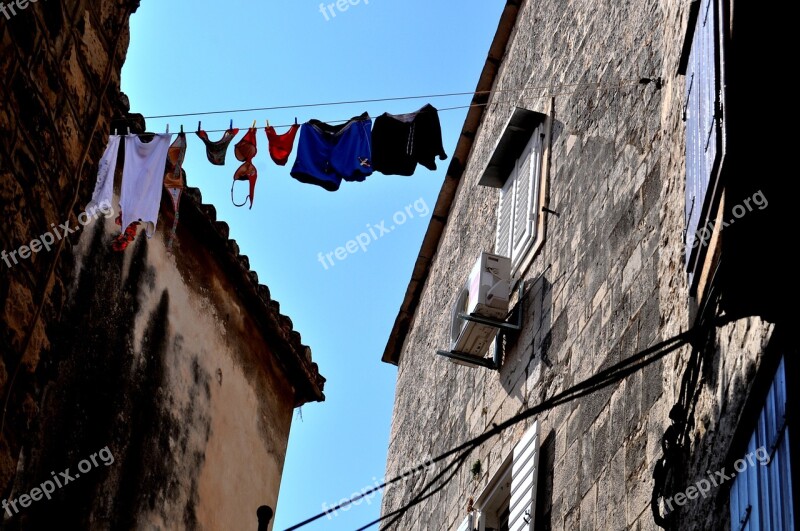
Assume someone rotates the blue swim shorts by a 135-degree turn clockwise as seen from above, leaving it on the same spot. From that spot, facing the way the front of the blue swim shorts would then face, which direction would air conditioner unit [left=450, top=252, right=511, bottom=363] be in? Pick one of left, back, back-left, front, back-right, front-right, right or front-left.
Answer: back-right

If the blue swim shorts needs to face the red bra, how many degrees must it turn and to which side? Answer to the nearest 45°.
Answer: approximately 90° to its right

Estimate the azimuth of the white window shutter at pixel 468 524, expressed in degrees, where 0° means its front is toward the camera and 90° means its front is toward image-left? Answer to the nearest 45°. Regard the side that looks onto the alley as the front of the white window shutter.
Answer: approximately 45°

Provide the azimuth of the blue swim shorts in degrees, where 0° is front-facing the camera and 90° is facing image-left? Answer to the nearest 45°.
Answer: approximately 0°
